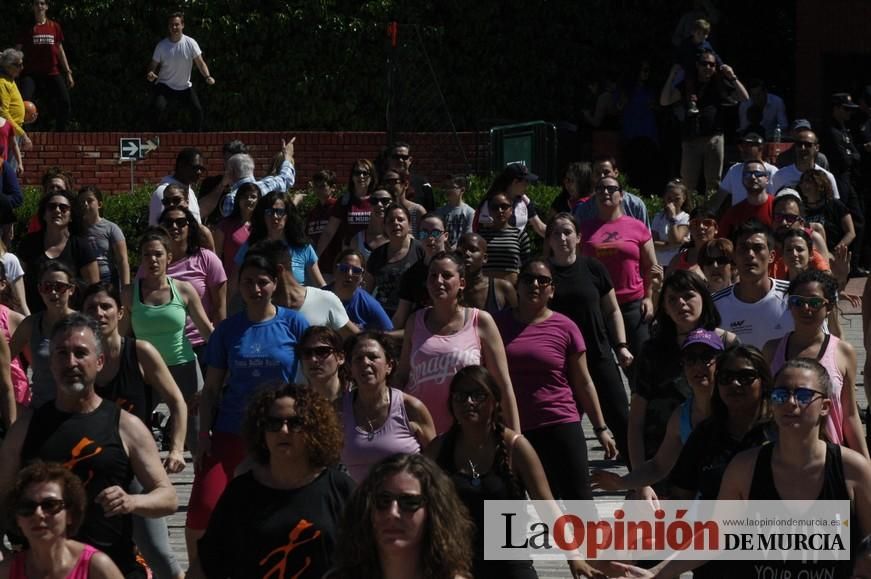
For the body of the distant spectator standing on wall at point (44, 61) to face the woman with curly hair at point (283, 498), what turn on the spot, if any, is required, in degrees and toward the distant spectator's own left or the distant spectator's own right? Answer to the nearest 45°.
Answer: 0° — they already face them

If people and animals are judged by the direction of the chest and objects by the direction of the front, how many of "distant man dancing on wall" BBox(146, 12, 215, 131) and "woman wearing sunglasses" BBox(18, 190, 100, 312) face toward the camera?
2

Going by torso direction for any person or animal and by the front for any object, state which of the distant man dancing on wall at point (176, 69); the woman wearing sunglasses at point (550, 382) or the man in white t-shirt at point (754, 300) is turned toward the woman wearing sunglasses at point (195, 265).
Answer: the distant man dancing on wall

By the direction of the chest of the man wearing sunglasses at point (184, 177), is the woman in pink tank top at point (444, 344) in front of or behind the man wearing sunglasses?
in front

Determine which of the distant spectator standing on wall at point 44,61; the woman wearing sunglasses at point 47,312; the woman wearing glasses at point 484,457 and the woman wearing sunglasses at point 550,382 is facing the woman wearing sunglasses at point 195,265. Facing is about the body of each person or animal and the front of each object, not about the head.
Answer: the distant spectator standing on wall
